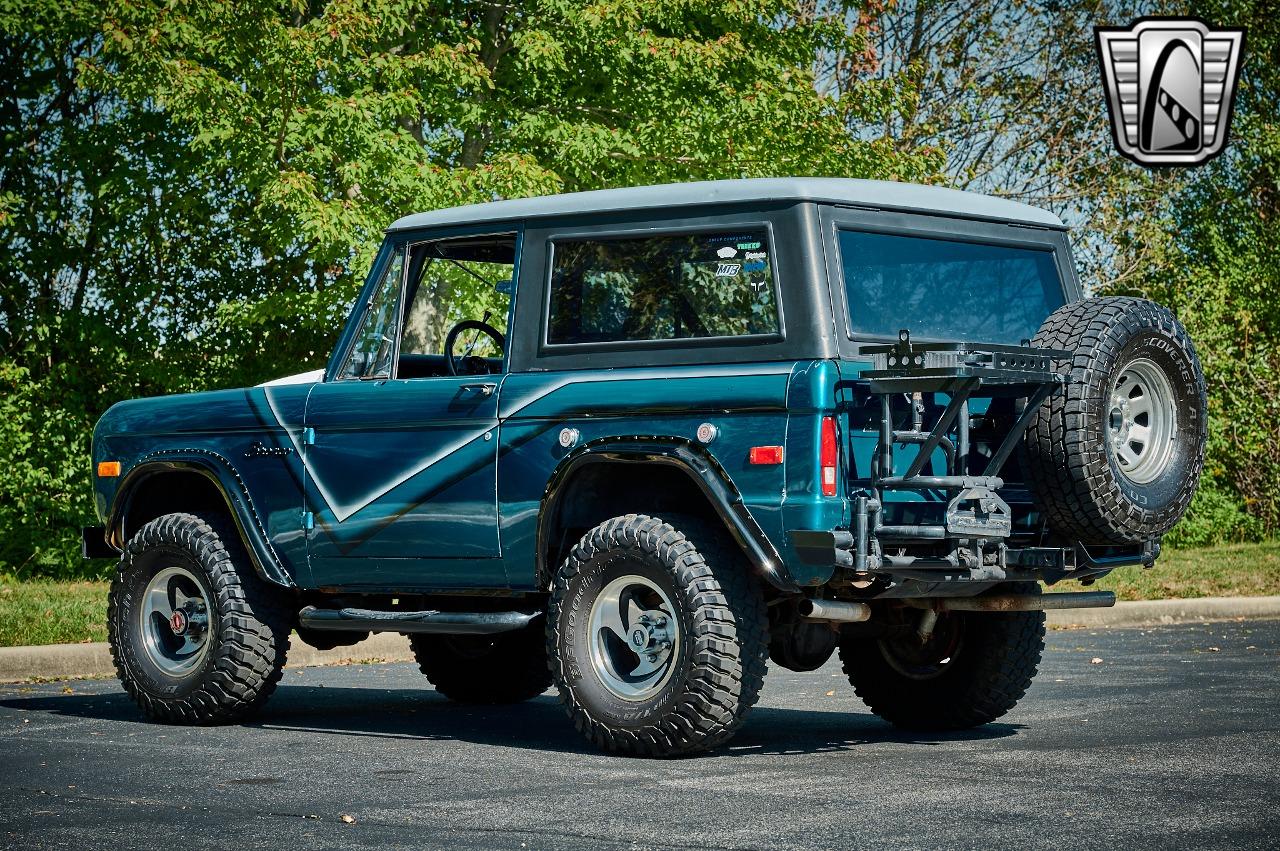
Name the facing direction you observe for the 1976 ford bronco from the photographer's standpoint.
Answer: facing away from the viewer and to the left of the viewer
